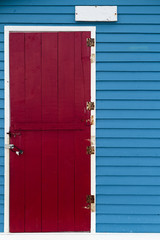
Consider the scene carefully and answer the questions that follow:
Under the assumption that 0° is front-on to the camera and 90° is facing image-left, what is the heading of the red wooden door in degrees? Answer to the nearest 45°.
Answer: approximately 0°

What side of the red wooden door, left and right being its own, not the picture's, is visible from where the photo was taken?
front
